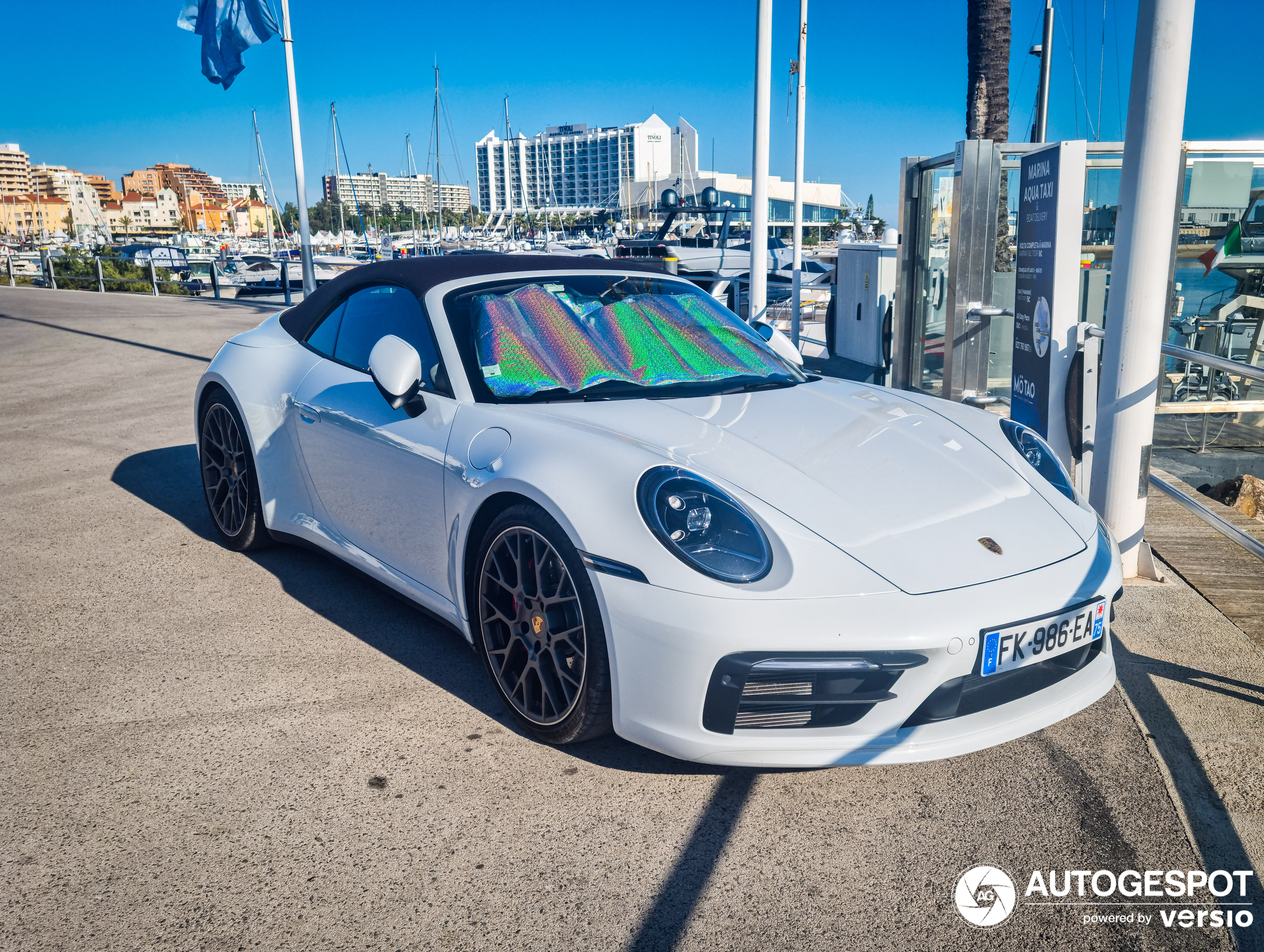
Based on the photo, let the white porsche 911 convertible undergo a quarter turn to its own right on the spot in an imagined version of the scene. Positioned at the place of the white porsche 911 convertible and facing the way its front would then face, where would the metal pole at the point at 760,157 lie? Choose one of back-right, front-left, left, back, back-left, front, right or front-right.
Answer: back-right

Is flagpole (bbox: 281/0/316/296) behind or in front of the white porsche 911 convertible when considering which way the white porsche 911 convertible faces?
behind

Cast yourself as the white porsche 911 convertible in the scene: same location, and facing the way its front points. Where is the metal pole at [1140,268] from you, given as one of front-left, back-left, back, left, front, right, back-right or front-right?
left

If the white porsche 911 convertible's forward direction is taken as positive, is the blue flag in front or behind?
behind

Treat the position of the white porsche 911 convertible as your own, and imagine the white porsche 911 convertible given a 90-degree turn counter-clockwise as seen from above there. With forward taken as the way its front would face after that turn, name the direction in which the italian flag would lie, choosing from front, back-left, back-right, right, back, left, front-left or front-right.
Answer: front

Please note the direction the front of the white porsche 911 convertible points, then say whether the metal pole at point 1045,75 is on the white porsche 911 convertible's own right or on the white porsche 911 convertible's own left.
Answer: on the white porsche 911 convertible's own left

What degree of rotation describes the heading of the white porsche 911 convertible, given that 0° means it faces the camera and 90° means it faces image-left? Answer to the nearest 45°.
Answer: approximately 315°

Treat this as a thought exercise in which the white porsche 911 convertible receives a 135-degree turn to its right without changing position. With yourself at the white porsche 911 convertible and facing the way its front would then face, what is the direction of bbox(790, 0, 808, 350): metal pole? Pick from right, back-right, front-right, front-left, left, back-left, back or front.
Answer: right

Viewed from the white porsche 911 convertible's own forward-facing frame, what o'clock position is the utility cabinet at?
The utility cabinet is roughly at 8 o'clock from the white porsche 911 convertible.
